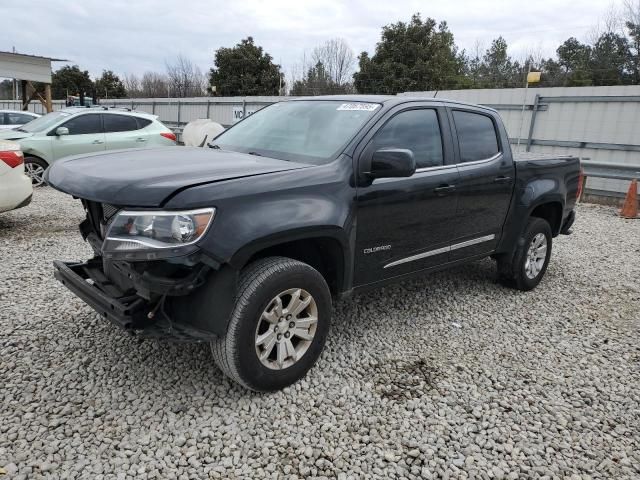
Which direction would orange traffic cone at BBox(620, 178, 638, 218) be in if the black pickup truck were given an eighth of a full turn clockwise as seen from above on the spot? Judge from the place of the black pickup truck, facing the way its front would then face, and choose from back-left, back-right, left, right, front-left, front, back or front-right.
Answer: back-right

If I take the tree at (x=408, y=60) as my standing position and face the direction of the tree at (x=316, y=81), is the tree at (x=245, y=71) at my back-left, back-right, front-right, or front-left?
front-left

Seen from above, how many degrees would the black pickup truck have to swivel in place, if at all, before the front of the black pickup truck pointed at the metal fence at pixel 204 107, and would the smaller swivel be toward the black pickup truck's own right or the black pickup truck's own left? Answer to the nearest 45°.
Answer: approximately 135° to the black pickup truck's own right

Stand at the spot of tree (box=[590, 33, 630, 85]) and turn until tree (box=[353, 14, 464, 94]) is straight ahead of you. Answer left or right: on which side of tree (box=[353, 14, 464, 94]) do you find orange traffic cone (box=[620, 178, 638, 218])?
left

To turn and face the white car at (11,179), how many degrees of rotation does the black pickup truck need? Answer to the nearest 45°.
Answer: approximately 90° to its right

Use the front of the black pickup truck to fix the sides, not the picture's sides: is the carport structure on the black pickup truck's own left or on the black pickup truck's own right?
on the black pickup truck's own right

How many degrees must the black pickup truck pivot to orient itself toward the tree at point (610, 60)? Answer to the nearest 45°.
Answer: approximately 180°

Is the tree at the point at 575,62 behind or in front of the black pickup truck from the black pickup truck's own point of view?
behind

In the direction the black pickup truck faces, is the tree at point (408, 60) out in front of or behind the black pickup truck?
behind

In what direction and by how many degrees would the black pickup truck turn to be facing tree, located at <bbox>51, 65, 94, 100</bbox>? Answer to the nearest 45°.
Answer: approximately 90° to its right

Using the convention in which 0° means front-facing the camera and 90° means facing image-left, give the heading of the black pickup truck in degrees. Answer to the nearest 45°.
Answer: approximately 45°

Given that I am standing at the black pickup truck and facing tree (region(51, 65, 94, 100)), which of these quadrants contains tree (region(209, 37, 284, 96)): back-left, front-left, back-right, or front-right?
front-right

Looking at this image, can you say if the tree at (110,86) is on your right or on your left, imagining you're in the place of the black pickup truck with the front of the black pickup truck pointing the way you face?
on your right

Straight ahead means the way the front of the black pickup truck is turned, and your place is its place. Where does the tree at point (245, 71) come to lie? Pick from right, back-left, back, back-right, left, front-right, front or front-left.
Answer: back-right

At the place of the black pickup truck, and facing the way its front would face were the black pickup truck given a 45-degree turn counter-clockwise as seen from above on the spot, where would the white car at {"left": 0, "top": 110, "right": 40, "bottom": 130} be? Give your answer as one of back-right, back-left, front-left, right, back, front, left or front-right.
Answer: back-right
